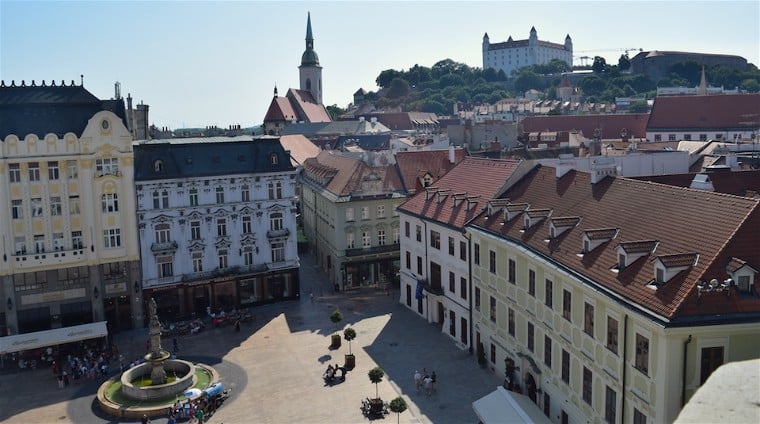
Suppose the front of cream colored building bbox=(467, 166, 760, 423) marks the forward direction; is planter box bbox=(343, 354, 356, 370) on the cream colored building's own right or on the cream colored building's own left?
on the cream colored building's own right

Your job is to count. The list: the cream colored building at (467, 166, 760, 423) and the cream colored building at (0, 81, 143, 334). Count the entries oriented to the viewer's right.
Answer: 0

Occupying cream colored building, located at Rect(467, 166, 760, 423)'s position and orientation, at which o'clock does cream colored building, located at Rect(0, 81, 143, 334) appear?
cream colored building, located at Rect(0, 81, 143, 334) is roughly at 2 o'clock from cream colored building, located at Rect(467, 166, 760, 423).

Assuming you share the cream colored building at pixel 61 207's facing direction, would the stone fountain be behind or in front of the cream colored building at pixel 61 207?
in front

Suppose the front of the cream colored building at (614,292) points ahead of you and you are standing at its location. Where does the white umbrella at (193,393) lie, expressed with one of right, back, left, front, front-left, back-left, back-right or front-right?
front-right

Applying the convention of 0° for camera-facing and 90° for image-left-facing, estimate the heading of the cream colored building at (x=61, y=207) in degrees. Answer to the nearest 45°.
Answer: approximately 0°

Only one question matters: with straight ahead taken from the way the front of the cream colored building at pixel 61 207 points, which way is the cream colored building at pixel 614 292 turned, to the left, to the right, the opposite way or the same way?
to the right

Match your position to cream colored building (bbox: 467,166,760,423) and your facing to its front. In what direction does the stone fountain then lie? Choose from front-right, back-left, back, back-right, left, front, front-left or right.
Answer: front-right

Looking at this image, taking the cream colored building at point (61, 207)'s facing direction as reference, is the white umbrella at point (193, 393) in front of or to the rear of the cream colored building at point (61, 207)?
in front

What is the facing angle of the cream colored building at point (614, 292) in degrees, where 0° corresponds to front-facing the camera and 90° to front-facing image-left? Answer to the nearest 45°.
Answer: approximately 45°
